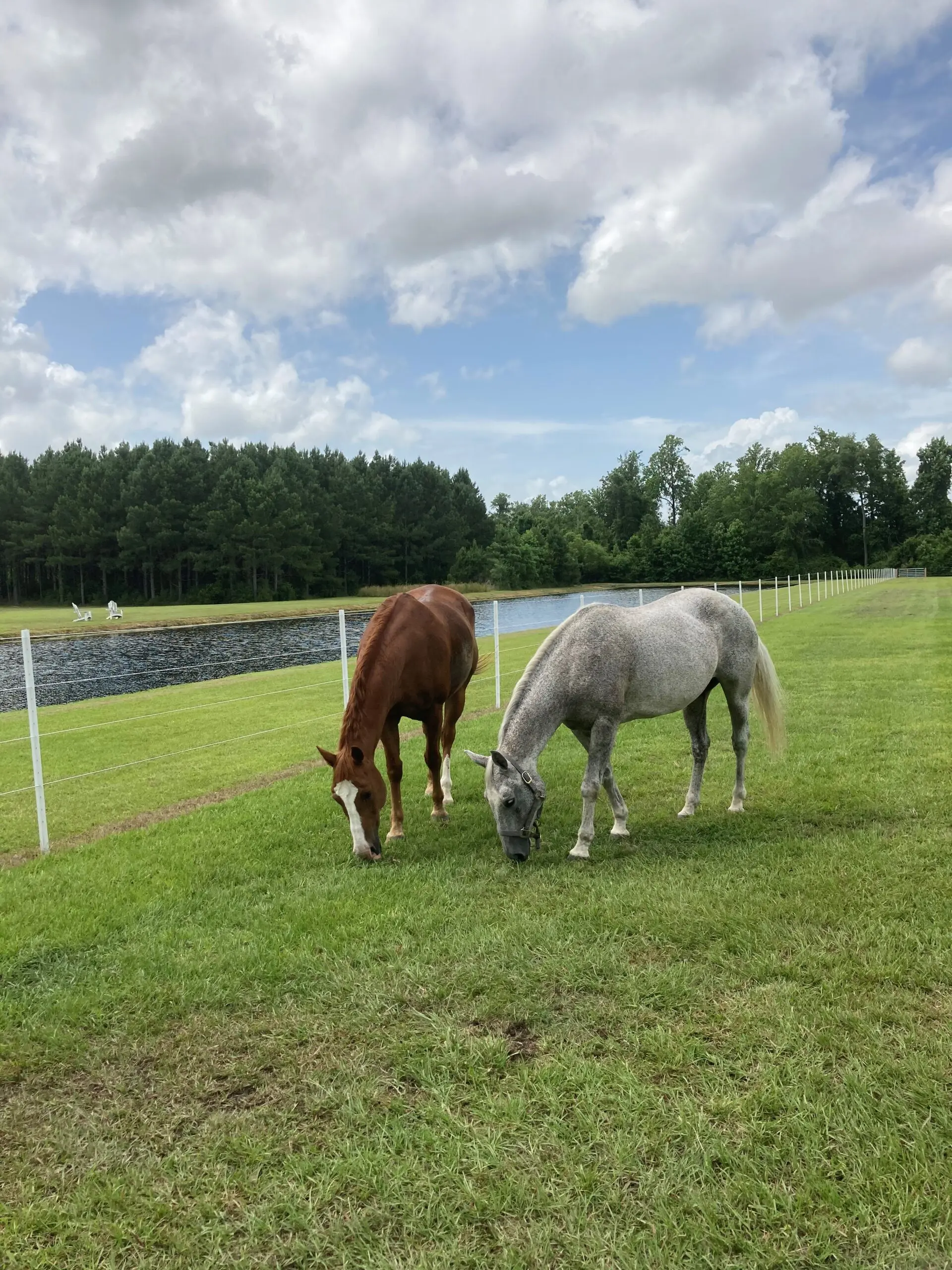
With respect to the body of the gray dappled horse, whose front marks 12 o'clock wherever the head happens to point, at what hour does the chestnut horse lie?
The chestnut horse is roughly at 2 o'clock from the gray dappled horse.

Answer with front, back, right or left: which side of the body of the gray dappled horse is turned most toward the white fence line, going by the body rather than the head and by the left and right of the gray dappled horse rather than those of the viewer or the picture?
right

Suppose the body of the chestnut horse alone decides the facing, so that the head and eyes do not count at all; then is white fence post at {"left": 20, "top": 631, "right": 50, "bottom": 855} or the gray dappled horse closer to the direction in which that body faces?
the white fence post

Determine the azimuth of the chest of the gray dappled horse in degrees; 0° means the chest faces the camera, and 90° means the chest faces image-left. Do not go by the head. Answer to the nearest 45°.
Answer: approximately 45°

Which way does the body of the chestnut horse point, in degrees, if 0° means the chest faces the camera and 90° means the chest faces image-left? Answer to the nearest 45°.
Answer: approximately 45°

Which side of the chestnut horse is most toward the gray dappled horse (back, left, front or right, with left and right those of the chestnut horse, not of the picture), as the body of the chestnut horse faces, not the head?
left

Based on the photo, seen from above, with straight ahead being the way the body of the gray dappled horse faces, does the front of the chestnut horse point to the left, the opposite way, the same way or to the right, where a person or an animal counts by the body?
the same way

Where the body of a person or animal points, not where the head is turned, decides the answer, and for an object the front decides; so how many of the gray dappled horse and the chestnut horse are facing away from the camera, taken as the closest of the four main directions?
0

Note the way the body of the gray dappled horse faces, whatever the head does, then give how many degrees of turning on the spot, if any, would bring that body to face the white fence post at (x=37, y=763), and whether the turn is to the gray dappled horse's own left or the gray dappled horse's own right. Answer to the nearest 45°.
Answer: approximately 45° to the gray dappled horse's own right

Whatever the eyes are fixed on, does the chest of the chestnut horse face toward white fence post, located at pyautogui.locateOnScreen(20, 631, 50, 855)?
no
